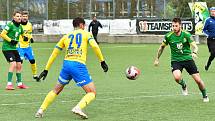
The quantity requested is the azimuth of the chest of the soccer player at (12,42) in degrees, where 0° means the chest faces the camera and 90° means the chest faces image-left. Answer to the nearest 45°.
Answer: approximately 315°

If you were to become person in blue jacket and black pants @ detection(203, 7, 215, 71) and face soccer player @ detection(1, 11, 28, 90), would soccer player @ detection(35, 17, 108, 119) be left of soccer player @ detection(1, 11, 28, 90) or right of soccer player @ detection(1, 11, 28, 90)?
left

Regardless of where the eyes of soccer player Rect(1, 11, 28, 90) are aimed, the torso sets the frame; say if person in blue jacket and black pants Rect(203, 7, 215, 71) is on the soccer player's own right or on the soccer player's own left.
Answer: on the soccer player's own left

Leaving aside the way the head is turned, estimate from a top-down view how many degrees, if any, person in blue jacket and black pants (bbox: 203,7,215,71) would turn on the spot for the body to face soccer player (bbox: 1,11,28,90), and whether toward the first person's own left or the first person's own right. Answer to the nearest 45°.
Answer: approximately 90° to the first person's own right

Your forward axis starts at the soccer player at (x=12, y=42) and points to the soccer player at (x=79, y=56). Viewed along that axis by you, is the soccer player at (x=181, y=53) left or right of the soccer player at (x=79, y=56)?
left

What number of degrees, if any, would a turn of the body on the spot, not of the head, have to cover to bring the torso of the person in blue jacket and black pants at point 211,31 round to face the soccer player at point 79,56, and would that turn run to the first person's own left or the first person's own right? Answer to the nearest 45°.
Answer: approximately 45° to the first person's own right
